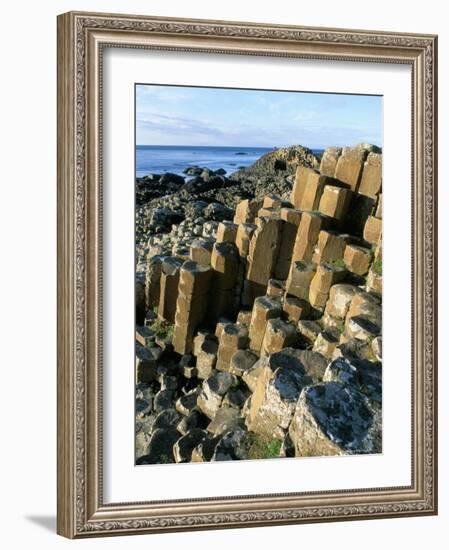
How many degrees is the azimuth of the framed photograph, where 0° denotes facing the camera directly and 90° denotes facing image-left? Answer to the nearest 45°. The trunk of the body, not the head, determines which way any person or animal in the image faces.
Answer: approximately 315°
